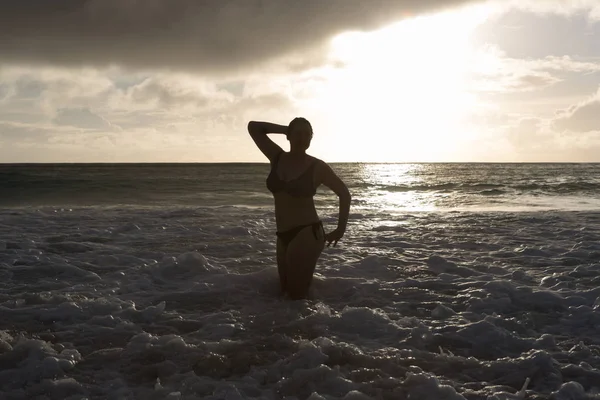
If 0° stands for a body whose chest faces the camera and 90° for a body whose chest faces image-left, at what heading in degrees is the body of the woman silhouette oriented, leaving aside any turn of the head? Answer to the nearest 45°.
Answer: approximately 45°
